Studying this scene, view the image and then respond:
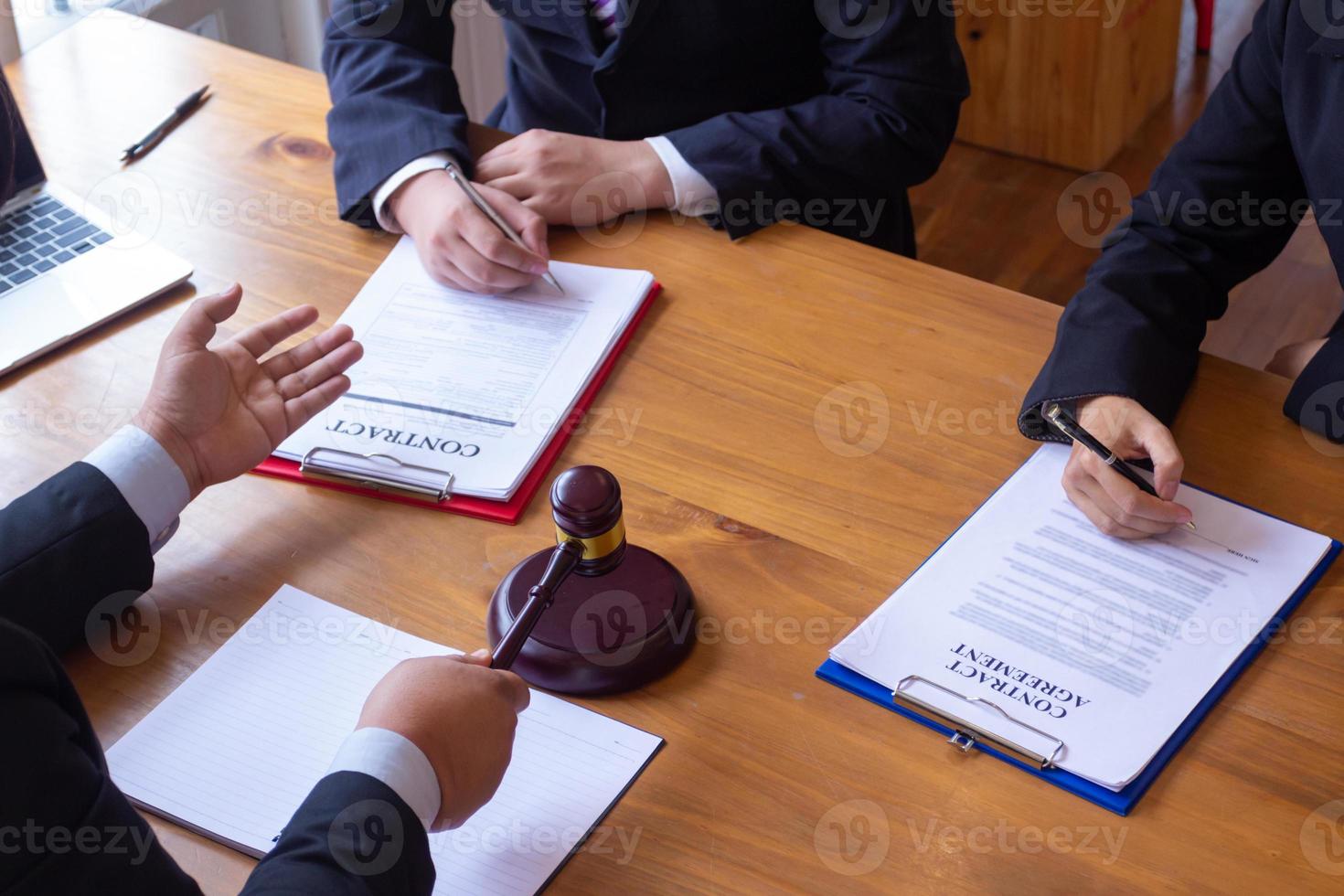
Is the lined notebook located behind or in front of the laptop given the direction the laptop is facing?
in front

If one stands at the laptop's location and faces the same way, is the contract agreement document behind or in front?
in front

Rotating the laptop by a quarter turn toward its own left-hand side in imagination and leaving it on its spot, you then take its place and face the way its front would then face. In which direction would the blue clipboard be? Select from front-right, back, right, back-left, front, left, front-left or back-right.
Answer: right

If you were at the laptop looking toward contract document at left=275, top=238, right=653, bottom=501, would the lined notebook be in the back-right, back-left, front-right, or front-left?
front-right

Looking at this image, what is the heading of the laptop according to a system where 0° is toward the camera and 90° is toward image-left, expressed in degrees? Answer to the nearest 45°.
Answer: approximately 315°

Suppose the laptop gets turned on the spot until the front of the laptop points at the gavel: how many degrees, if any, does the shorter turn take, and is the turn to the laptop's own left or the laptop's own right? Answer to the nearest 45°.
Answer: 0° — it already faces it

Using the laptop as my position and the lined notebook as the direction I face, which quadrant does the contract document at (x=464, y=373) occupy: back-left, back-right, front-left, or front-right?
front-left
